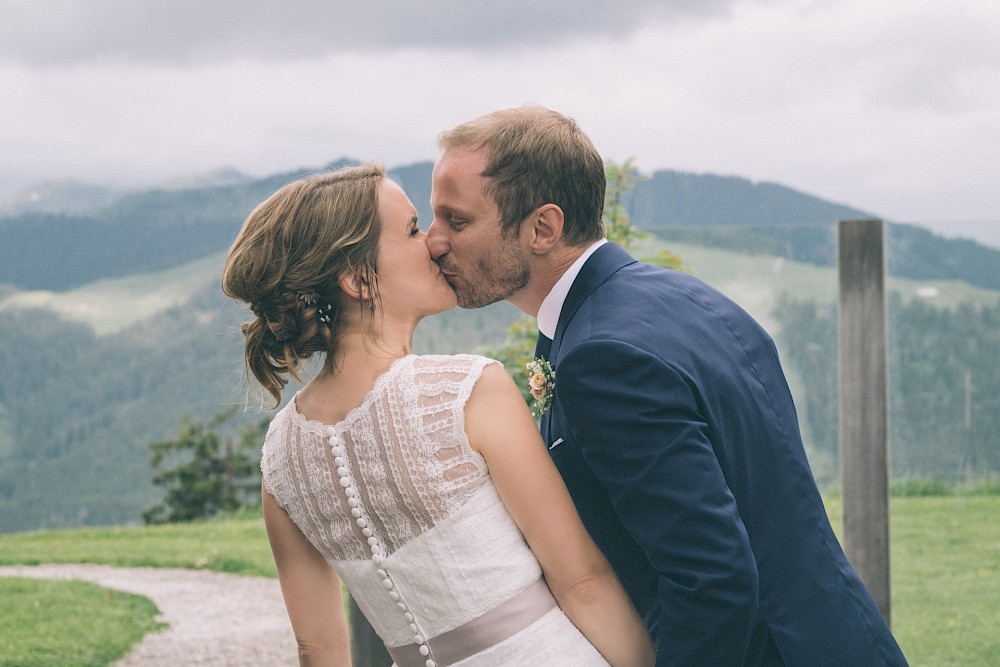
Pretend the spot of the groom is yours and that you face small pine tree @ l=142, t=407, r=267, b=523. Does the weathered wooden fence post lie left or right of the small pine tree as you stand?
right

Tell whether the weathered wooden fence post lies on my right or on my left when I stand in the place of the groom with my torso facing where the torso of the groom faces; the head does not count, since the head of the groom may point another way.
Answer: on my right

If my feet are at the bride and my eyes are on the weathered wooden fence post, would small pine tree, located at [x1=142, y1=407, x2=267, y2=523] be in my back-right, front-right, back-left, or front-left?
front-left

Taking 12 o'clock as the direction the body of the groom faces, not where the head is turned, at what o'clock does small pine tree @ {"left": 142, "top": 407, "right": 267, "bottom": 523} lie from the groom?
The small pine tree is roughly at 2 o'clock from the groom.

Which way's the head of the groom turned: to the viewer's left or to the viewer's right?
to the viewer's left

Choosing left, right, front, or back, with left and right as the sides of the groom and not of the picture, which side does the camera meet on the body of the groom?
left

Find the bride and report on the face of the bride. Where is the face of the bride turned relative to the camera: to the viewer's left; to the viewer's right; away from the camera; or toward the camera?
to the viewer's right

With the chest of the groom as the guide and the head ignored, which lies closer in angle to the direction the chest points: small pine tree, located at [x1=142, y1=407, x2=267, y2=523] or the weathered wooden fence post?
the small pine tree
